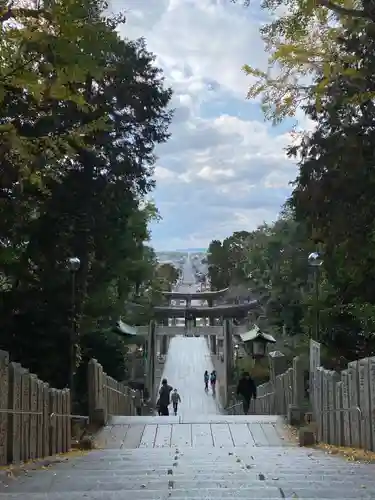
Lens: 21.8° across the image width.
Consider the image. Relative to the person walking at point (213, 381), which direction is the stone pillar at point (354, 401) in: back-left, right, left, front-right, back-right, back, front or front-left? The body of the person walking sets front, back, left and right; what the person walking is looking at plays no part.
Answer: back

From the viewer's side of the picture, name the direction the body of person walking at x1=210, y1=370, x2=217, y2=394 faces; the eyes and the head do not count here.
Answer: away from the camera

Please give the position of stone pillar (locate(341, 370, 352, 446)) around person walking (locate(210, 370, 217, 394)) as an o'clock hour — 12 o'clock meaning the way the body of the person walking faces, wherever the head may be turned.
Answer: The stone pillar is roughly at 6 o'clock from the person walking.

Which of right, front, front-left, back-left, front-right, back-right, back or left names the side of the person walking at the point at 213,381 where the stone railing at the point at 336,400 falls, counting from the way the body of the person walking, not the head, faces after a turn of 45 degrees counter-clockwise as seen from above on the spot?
back-left

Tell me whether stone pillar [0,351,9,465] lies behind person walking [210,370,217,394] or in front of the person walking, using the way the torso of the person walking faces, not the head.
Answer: behind

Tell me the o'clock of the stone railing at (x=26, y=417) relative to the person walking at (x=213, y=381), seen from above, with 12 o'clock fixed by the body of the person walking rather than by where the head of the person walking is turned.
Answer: The stone railing is roughly at 6 o'clock from the person walking.

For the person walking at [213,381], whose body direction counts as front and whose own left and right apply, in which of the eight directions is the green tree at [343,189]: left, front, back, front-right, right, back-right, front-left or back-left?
back
